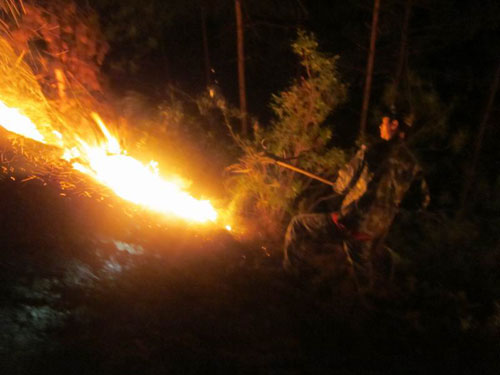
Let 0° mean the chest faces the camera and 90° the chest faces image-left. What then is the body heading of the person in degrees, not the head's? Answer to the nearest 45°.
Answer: approximately 90°

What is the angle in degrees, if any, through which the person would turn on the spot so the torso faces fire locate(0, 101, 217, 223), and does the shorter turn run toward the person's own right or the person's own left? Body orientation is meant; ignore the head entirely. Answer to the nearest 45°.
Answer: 0° — they already face it
